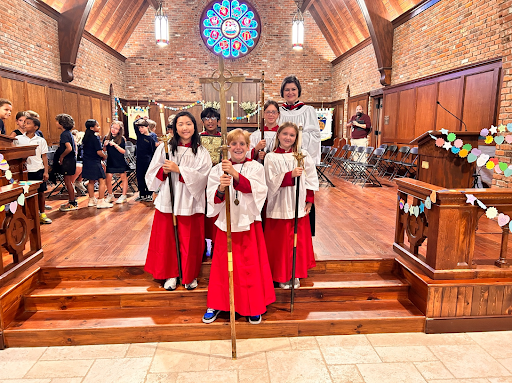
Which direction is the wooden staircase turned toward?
toward the camera

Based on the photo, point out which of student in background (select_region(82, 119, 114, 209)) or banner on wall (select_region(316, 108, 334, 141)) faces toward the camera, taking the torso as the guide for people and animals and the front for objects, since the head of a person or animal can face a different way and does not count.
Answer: the banner on wall

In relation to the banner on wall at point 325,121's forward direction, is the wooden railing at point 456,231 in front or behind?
in front

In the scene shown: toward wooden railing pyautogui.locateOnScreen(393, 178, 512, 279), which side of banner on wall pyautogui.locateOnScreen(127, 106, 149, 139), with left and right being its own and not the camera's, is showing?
front

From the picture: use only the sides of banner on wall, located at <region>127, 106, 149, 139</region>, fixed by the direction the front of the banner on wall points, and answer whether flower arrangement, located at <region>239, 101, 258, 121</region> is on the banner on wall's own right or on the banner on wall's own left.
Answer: on the banner on wall's own left

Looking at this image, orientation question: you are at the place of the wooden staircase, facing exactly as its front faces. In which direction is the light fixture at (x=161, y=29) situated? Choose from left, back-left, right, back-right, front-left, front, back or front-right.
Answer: back

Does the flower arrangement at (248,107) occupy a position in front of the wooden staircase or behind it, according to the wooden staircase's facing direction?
behind

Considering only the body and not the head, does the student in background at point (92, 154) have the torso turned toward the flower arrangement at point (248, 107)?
no

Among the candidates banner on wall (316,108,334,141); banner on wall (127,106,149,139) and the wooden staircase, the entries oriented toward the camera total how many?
3

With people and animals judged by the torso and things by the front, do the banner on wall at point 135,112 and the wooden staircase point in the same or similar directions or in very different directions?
same or similar directions

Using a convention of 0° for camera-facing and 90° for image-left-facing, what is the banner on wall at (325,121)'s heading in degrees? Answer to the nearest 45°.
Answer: approximately 0°

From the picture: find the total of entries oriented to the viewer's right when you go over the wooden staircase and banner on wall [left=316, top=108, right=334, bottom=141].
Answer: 0

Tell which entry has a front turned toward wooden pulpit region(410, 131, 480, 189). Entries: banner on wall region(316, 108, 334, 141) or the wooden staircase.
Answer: the banner on wall

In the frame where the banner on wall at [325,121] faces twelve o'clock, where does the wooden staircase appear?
The wooden staircase is roughly at 12 o'clock from the banner on wall.
